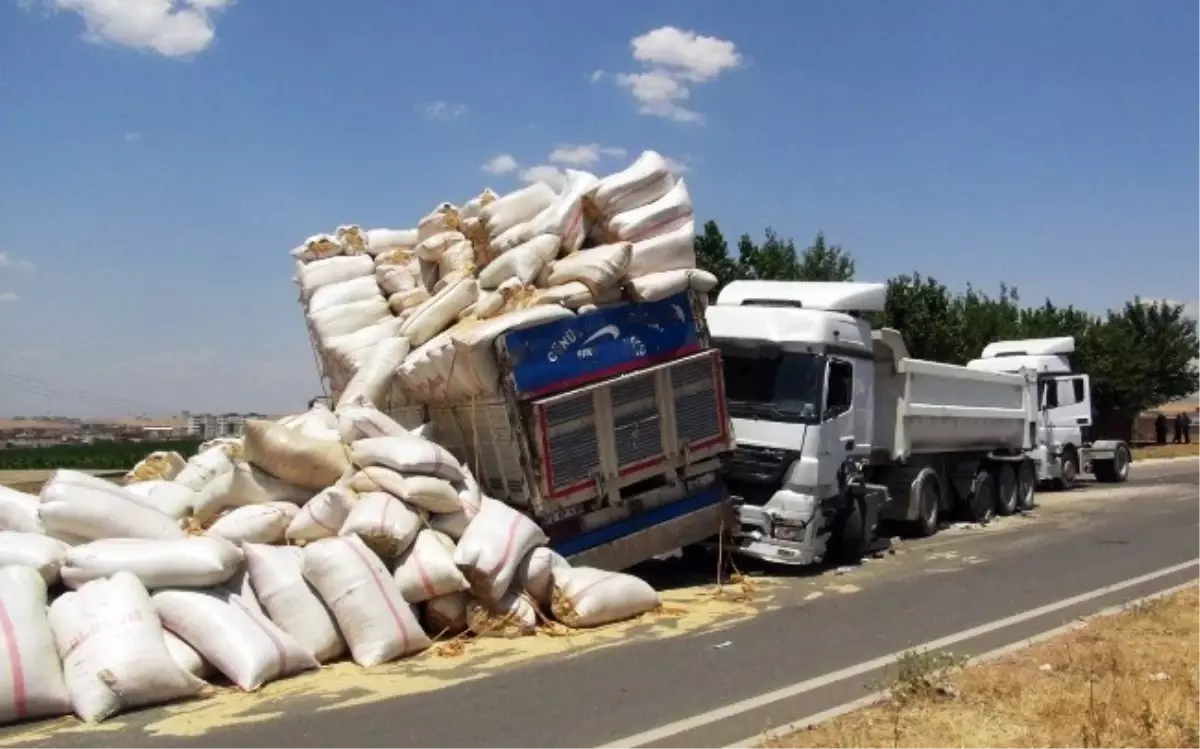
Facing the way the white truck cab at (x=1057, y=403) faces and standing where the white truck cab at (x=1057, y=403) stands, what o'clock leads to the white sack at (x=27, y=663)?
The white sack is roughly at 11 o'clock from the white truck cab.

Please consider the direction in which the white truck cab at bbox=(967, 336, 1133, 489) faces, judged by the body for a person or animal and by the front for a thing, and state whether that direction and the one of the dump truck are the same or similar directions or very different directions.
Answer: same or similar directions

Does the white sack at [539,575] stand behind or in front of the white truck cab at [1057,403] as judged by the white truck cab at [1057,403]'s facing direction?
in front

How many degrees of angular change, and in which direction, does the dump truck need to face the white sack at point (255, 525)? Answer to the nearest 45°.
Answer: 0° — it already faces it

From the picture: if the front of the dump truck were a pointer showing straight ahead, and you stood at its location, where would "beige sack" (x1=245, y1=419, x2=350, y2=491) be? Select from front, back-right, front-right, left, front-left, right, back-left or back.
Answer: front

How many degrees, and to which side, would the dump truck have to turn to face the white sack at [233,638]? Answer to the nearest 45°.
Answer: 0° — it already faces it

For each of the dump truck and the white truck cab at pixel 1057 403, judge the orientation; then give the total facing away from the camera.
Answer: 0

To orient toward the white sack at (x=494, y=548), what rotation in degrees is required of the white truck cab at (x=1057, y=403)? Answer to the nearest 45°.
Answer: approximately 45° to its left

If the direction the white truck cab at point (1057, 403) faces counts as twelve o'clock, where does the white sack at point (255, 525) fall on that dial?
The white sack is roughly at 11 o'clock from the white truck cab.

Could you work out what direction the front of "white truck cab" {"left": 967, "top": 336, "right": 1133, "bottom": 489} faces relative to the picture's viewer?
facing the viewer and to the left of the viewer

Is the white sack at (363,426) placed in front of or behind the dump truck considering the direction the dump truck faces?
in front

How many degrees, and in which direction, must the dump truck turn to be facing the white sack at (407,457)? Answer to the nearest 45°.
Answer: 0° — it already faces it

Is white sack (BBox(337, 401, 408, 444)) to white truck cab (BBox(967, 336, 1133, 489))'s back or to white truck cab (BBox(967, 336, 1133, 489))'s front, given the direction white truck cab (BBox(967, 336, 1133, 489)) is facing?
to the front
